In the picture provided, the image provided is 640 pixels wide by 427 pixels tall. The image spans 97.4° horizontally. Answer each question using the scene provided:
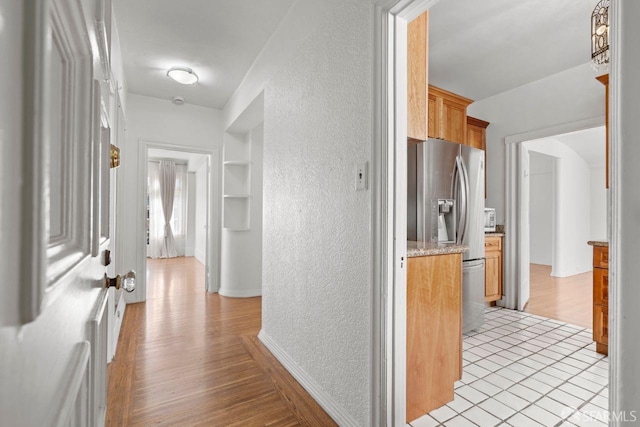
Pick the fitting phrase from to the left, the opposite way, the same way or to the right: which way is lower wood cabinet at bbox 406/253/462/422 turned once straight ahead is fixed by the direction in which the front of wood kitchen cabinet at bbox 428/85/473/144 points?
to the left

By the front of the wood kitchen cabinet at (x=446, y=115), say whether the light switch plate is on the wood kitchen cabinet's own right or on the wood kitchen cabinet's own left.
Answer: on the wood kitchen cabinet's own right

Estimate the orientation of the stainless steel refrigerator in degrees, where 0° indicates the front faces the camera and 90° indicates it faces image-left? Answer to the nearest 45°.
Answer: approximately 315°

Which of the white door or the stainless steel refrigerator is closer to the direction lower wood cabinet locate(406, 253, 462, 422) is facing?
the stainless steel refrigerator

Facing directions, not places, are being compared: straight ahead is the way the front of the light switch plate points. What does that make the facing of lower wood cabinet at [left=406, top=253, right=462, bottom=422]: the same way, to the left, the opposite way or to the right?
the opposite way

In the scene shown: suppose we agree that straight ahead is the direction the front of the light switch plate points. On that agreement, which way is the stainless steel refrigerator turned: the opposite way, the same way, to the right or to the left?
to the left

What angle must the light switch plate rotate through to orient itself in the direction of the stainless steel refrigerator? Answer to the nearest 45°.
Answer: approximately 180°

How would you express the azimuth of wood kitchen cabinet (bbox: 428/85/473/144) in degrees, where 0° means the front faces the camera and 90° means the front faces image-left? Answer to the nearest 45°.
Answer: approximately 315°

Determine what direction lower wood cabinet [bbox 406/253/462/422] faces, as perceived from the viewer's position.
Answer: facing away from the viewer and to the right of the viewer

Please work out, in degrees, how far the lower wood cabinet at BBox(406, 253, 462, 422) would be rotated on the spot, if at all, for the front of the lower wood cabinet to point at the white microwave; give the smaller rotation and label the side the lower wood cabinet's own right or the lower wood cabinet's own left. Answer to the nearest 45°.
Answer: approximately 45° to the lower wood cabinet's own left

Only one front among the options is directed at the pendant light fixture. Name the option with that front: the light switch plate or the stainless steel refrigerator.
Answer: the stainless steel refrigerator

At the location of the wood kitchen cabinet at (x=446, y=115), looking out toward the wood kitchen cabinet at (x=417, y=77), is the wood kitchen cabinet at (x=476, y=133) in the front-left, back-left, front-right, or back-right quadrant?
back-left
